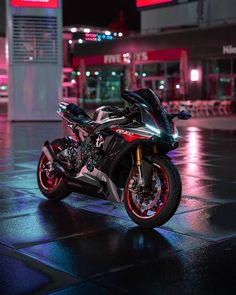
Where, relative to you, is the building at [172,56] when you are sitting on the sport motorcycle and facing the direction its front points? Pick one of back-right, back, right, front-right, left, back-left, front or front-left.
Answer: back-left

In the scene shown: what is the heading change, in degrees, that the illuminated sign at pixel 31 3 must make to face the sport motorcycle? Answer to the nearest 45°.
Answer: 0° — it already faces it

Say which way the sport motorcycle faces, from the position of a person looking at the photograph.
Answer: facing the viewer and to the right of the viewer

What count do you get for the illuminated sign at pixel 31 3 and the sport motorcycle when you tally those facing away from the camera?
0

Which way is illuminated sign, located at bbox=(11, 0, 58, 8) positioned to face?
toward the camera

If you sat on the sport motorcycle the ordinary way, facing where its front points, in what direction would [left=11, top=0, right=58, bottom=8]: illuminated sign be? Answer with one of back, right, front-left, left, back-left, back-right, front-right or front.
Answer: back-left

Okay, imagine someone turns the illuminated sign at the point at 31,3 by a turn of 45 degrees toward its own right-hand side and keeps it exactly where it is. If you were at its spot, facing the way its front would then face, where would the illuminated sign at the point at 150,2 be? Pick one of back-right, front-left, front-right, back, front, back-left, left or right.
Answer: back

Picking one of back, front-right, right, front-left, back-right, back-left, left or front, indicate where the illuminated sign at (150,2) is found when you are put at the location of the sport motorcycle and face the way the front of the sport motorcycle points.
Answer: back-left
